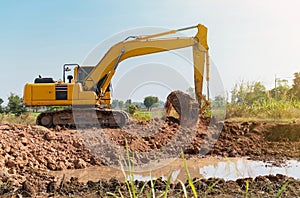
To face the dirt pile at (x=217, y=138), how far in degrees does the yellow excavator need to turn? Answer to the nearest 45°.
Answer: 0° — it already faces it

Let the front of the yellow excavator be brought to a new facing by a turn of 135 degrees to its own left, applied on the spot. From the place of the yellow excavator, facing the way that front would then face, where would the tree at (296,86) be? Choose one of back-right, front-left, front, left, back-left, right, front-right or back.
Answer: right

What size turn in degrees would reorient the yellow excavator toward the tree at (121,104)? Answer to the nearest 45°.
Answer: approximately 45° to its left

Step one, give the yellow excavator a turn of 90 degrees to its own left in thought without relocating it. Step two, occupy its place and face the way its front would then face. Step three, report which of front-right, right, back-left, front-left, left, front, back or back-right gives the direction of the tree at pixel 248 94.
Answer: front-right

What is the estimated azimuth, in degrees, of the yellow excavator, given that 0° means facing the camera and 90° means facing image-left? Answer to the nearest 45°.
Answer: approximately 270°

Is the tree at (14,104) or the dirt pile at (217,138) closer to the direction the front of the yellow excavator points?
the dirt pile

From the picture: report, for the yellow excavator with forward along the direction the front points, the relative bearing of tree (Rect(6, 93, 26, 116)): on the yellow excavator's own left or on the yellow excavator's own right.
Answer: on the yellow excavator's own left

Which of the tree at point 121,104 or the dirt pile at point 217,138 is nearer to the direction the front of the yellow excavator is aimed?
the dirt pile

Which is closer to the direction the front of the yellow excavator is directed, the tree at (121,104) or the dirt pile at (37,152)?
the tree
